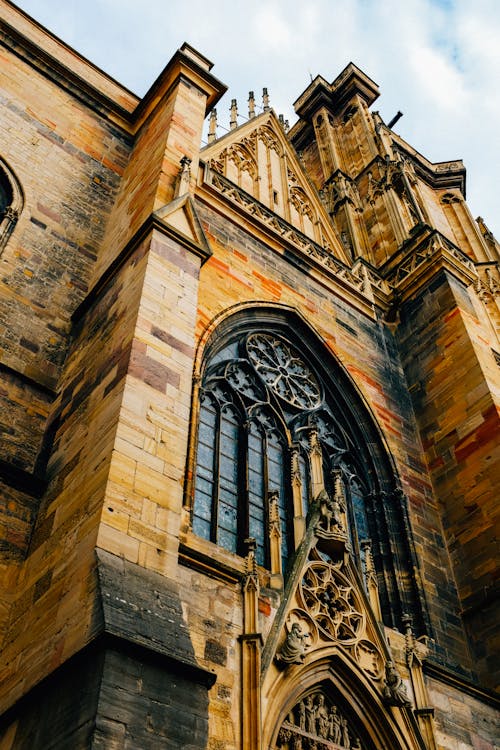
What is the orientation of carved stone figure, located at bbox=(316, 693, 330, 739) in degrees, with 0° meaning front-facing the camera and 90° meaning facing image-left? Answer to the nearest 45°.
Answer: approximately 315°

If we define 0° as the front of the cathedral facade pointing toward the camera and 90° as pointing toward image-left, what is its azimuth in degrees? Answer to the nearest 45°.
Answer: approximately 315°
